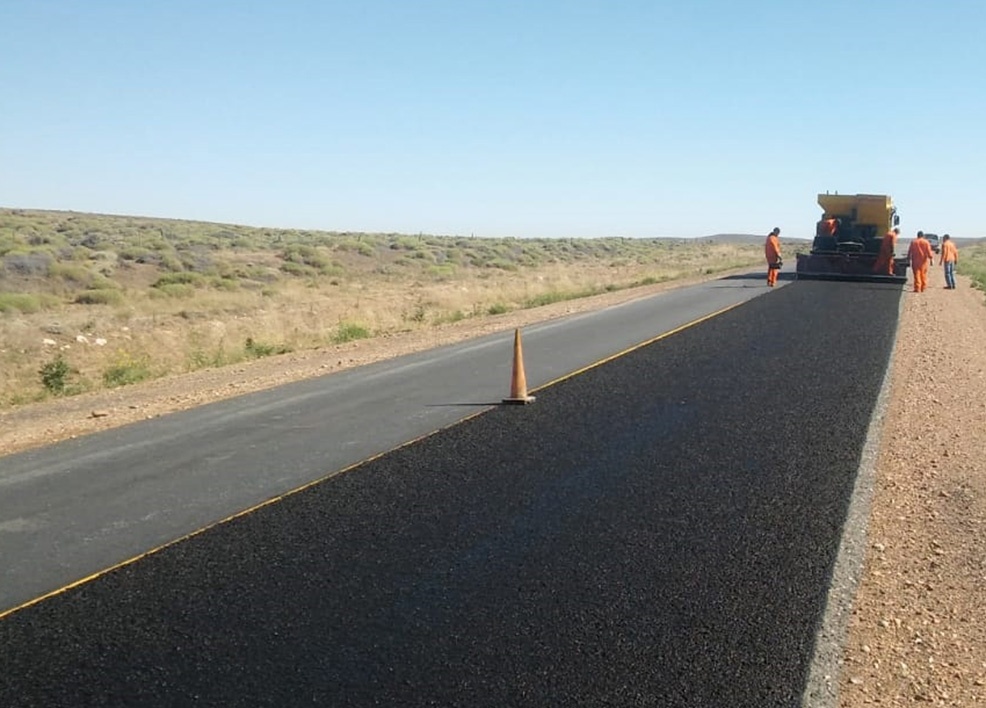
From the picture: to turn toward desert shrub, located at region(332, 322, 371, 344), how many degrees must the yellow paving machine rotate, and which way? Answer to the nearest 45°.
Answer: approximately 135° to its left

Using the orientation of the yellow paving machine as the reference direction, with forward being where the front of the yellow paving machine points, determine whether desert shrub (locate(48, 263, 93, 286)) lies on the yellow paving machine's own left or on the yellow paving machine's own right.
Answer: on the yellow paving machine's own left

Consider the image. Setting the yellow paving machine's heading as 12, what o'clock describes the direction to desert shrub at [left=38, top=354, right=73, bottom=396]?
The desert shrub is roughly at 7 o'clock from the yellow paving machine.

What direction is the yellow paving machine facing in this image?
away from the camera
